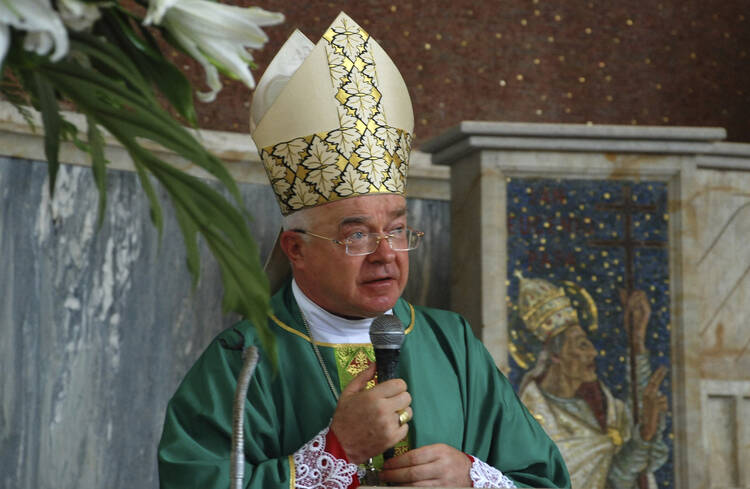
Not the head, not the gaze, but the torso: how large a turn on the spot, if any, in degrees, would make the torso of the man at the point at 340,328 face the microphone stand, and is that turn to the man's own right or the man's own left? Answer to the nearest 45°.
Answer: approximately 45° to the man's own right

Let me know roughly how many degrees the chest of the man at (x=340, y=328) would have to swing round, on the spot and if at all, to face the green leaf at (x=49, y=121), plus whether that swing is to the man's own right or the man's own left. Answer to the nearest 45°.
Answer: approximately 45° to the man's own right

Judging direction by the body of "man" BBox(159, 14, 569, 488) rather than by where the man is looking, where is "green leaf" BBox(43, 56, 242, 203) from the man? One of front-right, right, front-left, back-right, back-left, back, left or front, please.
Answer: front-right

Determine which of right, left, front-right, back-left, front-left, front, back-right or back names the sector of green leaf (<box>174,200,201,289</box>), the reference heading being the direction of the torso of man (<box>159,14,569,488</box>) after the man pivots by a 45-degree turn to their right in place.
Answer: front

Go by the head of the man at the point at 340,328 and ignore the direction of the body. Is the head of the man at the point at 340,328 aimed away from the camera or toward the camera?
toward the camera

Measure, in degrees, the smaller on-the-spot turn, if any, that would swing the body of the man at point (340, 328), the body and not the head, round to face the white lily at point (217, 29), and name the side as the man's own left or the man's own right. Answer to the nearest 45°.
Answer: approximately 45° to the man's own right

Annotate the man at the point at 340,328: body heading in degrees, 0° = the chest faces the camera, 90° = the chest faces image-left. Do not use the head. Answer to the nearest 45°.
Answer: approximately 315°

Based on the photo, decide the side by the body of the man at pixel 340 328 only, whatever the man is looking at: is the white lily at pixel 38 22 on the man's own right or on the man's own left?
on the man's own right

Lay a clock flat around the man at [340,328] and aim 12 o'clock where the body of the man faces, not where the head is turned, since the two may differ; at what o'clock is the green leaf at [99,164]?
The green leaf is roughly at 2 o'clock from the man.

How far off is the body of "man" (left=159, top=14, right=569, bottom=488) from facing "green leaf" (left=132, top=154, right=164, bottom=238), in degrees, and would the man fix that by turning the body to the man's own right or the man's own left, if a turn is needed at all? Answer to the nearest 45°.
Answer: approximately 45° to the man's own right
